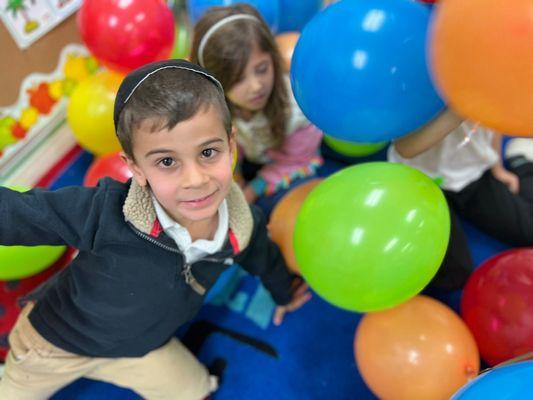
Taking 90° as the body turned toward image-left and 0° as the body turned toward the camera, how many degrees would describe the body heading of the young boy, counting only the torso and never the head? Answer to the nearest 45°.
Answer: approximately 315°

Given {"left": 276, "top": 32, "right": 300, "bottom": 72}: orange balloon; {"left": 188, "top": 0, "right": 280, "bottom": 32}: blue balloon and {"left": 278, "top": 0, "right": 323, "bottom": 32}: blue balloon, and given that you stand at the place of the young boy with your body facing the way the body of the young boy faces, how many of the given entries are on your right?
0

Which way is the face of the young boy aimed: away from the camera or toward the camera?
toward the camera

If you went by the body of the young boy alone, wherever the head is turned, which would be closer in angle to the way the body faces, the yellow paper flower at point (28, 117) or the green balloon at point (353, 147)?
the green balloon

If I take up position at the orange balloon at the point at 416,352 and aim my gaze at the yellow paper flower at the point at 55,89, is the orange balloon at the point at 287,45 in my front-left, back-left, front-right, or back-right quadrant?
front-right
